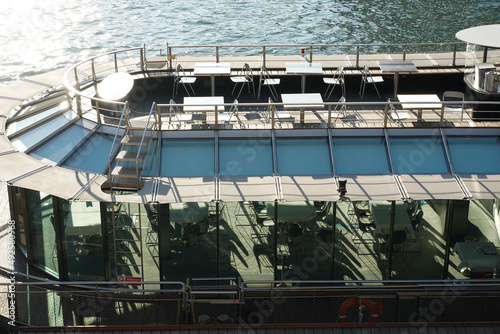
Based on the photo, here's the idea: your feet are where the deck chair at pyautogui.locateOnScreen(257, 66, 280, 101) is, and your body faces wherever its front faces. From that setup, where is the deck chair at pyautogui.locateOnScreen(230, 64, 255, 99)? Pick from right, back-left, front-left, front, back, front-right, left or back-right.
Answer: back

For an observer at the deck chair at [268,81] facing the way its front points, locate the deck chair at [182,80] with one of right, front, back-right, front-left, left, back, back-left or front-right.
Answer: back

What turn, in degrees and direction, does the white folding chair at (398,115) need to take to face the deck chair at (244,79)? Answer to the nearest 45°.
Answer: approximately 135° to its left

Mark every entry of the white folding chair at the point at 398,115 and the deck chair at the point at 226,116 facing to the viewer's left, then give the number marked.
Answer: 1

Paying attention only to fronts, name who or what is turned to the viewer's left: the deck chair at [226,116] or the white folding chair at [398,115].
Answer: the deck chair

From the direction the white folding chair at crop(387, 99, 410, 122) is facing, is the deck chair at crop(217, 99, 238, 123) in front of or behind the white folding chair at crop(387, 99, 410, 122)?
behind

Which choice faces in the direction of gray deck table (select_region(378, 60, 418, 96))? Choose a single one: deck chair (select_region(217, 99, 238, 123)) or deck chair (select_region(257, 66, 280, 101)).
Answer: deck chair (select_region(257, 66, 280, 101))

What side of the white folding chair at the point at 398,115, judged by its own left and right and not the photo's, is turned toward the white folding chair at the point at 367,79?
left

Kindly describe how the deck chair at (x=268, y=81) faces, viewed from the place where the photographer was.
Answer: facing to the right of the viewer

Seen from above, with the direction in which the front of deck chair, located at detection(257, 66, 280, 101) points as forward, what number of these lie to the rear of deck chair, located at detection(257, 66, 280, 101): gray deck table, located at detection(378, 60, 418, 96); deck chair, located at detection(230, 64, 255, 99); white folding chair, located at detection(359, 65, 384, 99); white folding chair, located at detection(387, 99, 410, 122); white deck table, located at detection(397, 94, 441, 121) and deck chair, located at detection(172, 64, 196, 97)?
2

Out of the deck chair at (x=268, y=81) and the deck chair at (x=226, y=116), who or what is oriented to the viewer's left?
the deck chair at (x=226, y=116)

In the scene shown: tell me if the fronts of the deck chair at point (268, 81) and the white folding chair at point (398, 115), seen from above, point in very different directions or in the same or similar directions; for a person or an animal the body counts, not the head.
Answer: same or similar directions

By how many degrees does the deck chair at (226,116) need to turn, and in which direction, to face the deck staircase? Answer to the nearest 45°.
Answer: approximately 45° to its left

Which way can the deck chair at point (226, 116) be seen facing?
to the viewer's left

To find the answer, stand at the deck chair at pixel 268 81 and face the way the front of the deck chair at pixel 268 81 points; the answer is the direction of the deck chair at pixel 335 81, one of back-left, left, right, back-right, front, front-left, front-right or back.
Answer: front

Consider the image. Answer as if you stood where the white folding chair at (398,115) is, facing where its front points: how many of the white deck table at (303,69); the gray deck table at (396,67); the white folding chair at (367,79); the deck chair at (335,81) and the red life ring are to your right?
1

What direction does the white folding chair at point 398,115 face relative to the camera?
to the viewer's right

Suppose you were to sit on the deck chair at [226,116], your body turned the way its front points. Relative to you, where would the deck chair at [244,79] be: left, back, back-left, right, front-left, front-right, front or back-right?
right

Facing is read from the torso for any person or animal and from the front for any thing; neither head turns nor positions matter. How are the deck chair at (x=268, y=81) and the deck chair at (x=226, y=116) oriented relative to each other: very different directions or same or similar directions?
very different directions

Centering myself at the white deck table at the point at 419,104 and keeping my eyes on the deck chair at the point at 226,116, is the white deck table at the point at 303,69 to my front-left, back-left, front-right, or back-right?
front-right

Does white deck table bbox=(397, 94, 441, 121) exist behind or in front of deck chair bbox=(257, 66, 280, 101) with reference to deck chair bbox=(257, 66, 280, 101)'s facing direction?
in front
